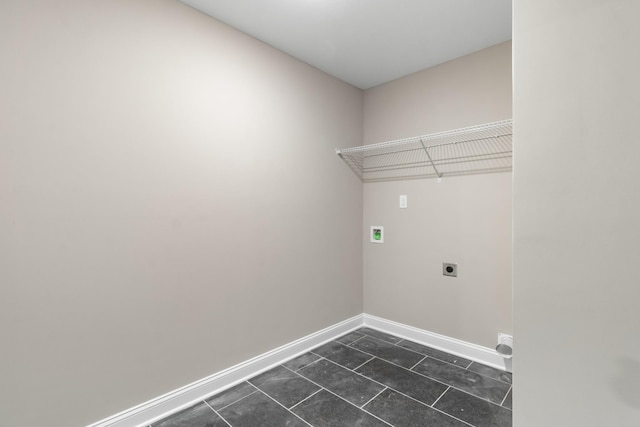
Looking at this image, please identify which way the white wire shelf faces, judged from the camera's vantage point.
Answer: facing the viewer and to the left of the viewer
